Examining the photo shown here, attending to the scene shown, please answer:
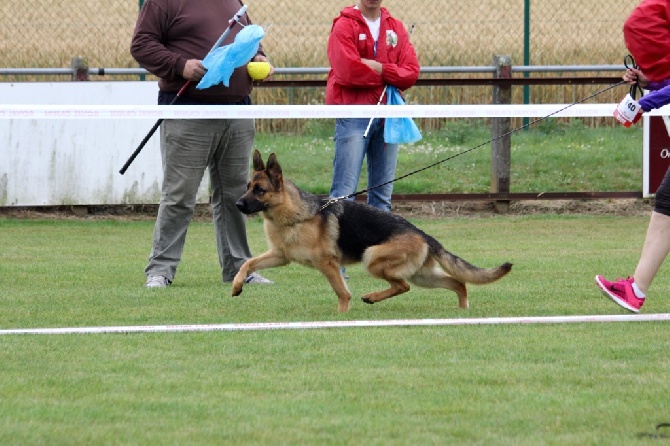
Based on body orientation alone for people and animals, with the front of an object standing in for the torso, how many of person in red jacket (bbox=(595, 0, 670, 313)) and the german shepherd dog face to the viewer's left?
2

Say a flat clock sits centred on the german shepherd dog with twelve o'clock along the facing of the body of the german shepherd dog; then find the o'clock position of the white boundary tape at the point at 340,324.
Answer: The white boundary tape is roughly at 9 o'clock from the german shepherd dog.

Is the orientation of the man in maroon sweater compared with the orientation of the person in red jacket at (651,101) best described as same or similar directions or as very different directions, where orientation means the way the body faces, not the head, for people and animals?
very different directions

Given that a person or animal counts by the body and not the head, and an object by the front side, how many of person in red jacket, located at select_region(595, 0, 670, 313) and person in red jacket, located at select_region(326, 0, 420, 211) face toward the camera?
1

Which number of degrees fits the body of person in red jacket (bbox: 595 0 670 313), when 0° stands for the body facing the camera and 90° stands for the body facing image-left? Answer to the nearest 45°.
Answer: approximately 90°

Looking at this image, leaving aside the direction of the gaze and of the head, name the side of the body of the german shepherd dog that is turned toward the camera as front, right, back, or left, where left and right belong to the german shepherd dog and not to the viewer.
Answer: left

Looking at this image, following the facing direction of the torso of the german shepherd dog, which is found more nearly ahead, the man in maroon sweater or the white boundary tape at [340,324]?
the man in maroon sweater

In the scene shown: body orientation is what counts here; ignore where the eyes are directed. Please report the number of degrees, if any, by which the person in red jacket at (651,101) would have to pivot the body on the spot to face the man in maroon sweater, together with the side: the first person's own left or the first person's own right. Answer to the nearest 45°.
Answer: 0° — they already face them

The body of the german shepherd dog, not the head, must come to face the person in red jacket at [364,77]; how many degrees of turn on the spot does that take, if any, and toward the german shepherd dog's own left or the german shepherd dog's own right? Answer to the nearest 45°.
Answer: approximately 90° to the german shepherd dog's own right

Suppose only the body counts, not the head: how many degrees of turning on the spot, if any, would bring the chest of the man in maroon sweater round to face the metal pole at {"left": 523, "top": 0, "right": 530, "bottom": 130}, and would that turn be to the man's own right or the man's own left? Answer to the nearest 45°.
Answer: approximately 90° to the man's own left

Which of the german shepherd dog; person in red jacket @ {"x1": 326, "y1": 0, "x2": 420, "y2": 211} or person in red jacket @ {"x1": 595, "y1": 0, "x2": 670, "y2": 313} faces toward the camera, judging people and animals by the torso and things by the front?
person in red jacket @ {"x1": 326, "y1": 0, "x2": 420, "y2": 211}

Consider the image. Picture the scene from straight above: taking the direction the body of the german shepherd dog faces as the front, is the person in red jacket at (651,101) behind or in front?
behind

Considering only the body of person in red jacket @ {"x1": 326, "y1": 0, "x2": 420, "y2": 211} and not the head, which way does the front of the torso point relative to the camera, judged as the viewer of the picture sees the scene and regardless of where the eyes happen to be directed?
toward the camera

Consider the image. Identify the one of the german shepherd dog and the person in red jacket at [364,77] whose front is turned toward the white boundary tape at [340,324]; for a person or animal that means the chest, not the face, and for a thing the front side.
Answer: the person in red jacket
